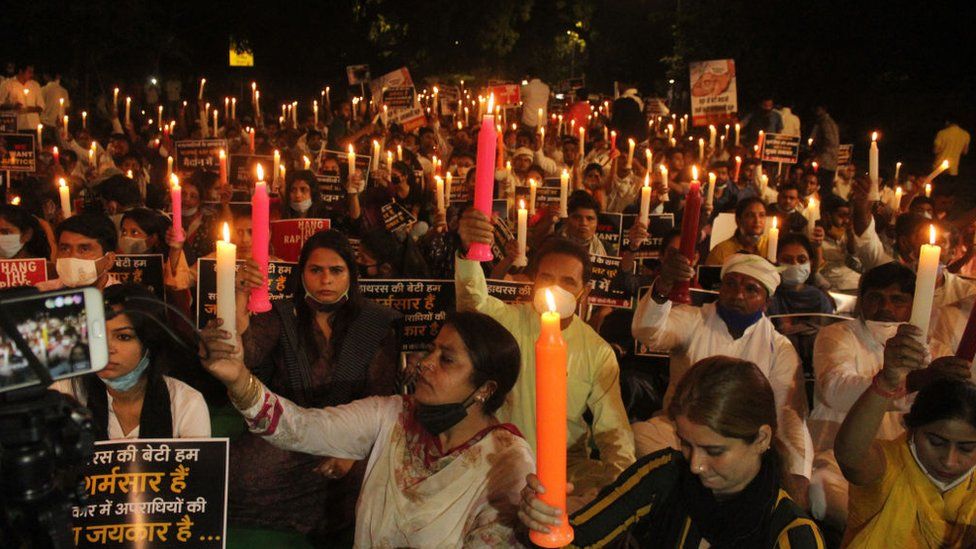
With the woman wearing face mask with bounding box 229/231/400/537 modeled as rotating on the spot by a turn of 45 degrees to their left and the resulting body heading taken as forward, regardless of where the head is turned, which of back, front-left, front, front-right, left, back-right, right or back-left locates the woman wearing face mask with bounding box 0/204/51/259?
back

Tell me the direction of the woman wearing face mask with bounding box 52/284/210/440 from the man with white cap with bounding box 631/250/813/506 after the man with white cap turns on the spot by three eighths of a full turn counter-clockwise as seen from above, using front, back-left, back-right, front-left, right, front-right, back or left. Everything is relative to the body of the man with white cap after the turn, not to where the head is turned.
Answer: back

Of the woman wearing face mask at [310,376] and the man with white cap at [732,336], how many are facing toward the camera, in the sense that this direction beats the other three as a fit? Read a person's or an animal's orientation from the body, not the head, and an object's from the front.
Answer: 2

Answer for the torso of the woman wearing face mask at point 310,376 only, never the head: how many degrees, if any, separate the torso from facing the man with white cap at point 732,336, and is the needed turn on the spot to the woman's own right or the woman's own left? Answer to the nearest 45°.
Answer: approximately 90° to the woman's own left

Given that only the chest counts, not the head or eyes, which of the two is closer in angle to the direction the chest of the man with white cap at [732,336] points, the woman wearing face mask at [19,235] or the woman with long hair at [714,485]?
the woman with long hair

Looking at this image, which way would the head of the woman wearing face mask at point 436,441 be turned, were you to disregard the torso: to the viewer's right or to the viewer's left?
to the viewer's left

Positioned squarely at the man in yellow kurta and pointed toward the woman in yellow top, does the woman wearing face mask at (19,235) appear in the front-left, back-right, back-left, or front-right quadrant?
back-right

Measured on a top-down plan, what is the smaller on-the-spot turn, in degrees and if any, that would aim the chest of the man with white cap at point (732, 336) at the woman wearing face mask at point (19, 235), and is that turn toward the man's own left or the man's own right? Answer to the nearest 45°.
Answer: approximately 90° to the man's own right

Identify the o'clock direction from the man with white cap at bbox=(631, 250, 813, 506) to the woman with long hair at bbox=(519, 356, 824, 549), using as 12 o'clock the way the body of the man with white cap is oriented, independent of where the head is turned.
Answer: The woman with long hair is roughly at 12 o'clock from the man with white cap.

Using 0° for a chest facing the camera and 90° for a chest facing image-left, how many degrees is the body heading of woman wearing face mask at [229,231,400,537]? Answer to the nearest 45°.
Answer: approximately 0°

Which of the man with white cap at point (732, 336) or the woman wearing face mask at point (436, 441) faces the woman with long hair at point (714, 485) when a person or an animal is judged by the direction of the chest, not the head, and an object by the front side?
the man with white cap

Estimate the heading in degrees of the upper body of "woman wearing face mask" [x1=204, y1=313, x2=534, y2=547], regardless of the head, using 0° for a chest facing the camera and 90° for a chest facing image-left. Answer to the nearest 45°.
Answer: approximately 45°

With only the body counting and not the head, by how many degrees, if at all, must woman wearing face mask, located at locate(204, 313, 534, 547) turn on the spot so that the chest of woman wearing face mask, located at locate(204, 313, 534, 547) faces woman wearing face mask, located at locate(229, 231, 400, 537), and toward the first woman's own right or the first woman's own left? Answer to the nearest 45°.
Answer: approximately 135° to the first woman's own right
